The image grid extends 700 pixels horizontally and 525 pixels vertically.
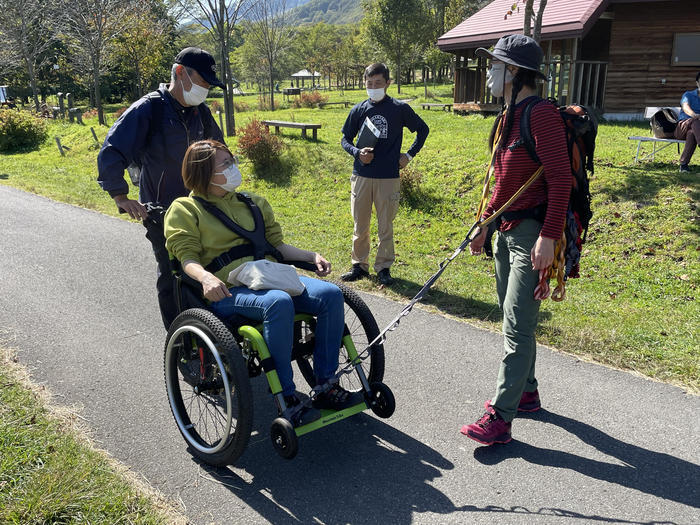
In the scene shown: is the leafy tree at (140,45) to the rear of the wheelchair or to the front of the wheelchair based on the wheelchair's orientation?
to the rear

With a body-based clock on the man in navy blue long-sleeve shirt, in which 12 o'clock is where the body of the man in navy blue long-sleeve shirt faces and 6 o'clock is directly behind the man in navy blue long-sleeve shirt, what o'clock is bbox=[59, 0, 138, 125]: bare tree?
The bare tree is roughly at 5 o'clock from the man in navy blue long-sleeve shirt.

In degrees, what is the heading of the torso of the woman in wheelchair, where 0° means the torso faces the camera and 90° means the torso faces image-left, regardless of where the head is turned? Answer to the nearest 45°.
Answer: approximately 315°

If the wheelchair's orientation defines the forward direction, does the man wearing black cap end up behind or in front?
behind

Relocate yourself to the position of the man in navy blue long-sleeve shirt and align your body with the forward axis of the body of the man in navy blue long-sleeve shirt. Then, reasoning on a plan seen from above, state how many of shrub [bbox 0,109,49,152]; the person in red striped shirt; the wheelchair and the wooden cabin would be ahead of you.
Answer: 2

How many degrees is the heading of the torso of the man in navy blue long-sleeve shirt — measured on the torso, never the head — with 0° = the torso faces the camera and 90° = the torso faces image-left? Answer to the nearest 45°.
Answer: approximately 0°

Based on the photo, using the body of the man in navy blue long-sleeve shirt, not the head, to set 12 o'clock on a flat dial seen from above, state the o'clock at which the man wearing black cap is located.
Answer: The man wearing black cap is roughly at 1 o'clock from the man in navy blue long-sleeve shirt.

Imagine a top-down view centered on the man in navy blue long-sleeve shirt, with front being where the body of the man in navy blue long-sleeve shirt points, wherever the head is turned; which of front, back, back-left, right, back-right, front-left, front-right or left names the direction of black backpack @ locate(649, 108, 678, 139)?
back-left

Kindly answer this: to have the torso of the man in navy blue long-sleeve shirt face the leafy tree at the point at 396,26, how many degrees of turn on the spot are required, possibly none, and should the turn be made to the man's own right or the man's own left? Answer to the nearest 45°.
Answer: approximately 180°

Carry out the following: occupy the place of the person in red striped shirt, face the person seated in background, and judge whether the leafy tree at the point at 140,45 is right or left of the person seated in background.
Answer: left

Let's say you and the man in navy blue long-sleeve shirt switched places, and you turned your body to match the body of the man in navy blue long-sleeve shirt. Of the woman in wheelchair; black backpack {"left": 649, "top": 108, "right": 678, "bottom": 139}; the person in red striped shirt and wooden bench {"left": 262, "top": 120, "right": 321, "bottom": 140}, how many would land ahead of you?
2

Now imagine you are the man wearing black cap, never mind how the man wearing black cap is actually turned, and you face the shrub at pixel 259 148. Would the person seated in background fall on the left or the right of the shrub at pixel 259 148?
right

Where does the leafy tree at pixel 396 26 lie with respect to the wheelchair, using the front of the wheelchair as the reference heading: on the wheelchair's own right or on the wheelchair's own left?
on the wheelchair's own left

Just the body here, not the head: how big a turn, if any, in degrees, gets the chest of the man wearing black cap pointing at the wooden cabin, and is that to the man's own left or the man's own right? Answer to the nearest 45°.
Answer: approximately 90° to the man's own left

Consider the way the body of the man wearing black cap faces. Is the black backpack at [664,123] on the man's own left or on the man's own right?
on the man's own left

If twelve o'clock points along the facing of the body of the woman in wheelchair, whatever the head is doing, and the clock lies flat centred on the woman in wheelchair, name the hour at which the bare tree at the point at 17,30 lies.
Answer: The bare tree is roughly at 7 o'clock from the woman in wheelchair.
